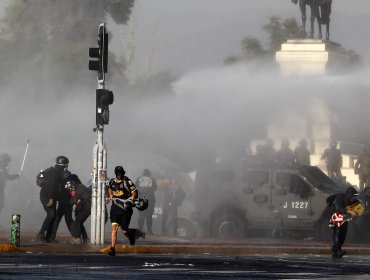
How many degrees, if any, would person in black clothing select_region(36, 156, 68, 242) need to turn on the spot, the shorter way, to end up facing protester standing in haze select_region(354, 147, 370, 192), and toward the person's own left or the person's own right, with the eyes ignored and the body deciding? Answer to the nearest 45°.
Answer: approximately 45° to the person's own left

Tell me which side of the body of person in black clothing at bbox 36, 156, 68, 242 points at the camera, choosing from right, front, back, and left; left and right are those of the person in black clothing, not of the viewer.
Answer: right
